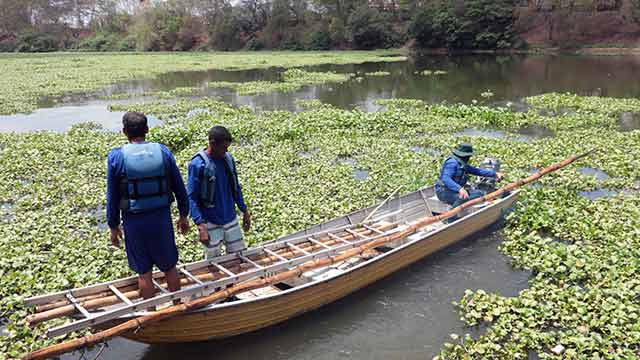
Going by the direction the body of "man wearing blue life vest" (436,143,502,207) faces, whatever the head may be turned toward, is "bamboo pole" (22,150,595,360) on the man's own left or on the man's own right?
on the man's own right

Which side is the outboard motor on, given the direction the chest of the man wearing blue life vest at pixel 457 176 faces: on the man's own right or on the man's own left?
on the man's own left

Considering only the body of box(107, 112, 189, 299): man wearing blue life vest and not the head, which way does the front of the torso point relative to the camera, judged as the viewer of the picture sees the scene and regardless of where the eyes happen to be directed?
away from the camera

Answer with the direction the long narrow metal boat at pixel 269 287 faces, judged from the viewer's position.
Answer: facing the viewer and to the left of the viewer

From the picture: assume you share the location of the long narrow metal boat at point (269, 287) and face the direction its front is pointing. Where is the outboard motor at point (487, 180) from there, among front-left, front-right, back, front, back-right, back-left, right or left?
back

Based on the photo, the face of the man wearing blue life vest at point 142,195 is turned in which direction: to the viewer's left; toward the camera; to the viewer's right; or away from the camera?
away from the camera
